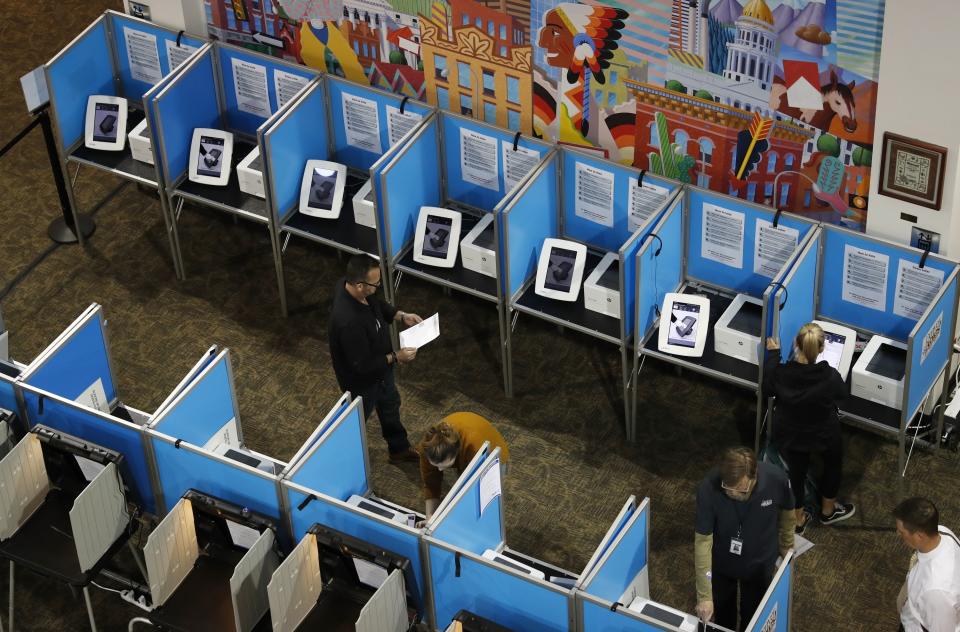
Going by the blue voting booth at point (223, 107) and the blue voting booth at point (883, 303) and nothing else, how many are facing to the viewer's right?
0

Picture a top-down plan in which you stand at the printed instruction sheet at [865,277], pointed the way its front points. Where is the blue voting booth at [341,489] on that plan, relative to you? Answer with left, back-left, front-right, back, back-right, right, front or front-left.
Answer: front

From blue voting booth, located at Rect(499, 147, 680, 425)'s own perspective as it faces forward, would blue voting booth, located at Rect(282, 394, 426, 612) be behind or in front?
in front

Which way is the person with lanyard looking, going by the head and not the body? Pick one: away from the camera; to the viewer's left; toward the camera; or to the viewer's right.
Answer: toward the camera

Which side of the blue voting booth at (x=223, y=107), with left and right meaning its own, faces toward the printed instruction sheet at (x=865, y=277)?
left

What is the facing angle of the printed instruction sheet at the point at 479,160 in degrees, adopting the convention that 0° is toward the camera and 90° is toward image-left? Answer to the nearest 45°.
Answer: approximately 45°

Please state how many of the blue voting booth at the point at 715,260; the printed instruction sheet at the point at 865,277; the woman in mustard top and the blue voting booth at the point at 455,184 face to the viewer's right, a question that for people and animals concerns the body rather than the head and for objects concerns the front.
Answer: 0

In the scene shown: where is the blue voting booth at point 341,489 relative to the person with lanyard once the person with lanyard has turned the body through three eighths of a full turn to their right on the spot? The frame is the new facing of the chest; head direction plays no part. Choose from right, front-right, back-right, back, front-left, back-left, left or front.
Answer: front-left

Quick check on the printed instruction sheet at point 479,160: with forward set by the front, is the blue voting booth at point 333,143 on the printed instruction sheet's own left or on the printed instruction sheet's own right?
on the printed instruction sheet's own right

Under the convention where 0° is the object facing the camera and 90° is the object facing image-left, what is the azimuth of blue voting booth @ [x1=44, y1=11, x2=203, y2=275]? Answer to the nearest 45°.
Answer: approximately 45°

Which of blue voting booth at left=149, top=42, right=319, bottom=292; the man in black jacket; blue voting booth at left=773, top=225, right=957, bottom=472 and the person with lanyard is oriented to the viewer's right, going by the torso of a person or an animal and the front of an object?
the man in black jacket

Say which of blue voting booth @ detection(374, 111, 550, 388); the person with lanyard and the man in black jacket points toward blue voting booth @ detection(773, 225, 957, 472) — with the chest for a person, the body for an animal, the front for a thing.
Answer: the man in black jacket

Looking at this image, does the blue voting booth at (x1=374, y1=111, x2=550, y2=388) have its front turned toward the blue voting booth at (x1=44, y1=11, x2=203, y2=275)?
no

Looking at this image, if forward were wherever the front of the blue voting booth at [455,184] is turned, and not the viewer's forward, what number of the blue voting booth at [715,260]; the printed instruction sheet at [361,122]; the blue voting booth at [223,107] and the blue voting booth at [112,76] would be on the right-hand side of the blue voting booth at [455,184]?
3

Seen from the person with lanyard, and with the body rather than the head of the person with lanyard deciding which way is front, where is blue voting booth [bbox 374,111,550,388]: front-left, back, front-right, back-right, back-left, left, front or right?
back-right

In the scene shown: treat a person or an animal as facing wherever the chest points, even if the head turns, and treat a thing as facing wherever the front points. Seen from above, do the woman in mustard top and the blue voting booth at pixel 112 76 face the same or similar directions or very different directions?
same or similar directions

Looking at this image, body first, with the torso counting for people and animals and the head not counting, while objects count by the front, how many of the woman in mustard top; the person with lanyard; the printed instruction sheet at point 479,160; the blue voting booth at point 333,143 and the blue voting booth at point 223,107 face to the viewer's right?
0

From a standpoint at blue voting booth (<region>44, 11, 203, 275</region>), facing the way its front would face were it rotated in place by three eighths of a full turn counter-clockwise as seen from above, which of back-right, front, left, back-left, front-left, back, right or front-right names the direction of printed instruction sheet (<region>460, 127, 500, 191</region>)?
front-right

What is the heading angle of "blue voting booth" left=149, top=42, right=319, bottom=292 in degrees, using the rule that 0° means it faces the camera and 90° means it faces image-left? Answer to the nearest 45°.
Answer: approximately 45°

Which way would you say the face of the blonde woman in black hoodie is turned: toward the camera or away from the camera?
away from the camera

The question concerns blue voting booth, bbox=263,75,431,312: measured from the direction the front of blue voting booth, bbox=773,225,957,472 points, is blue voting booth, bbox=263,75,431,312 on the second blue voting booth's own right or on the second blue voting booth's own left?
on the second blue voting booth's own right

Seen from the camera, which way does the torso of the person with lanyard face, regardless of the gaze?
toward the camera

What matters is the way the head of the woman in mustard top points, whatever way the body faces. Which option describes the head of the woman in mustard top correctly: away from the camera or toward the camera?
toward the camera

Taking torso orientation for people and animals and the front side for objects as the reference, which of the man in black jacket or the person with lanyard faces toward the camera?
the person with lanyard
